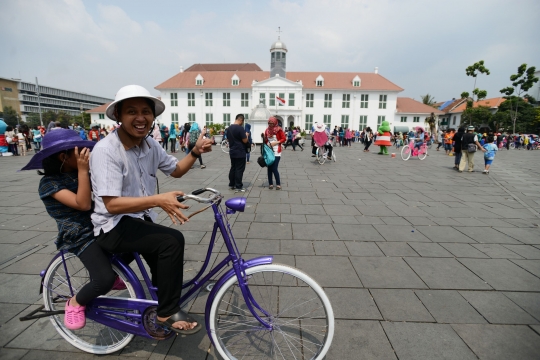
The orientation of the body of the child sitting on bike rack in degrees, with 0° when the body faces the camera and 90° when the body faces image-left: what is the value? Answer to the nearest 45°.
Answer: approximately 270°

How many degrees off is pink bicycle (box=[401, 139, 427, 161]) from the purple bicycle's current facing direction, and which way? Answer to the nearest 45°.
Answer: approximately 45° to its left

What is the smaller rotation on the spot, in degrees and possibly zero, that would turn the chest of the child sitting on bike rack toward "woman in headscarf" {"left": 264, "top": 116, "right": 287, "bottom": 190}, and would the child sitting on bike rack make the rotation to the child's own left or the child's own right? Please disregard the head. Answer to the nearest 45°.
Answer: approximately 45° to the child's own left

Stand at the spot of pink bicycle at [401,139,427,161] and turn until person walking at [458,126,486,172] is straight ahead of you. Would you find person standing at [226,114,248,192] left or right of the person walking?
right

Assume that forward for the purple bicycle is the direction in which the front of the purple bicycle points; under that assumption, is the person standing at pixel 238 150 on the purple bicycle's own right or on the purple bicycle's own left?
on the purple bicycle's own left

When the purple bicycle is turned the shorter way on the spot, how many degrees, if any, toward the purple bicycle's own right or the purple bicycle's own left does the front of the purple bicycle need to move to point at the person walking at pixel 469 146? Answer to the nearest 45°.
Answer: approximately 45° to the purple bicycle's own left

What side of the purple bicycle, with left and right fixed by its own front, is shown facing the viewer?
right

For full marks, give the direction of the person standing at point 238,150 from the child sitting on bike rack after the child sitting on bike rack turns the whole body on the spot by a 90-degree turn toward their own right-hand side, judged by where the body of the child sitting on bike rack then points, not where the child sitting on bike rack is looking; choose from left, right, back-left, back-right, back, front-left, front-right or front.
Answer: back-left

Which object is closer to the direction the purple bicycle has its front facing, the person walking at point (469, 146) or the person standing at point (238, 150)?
the person walking
